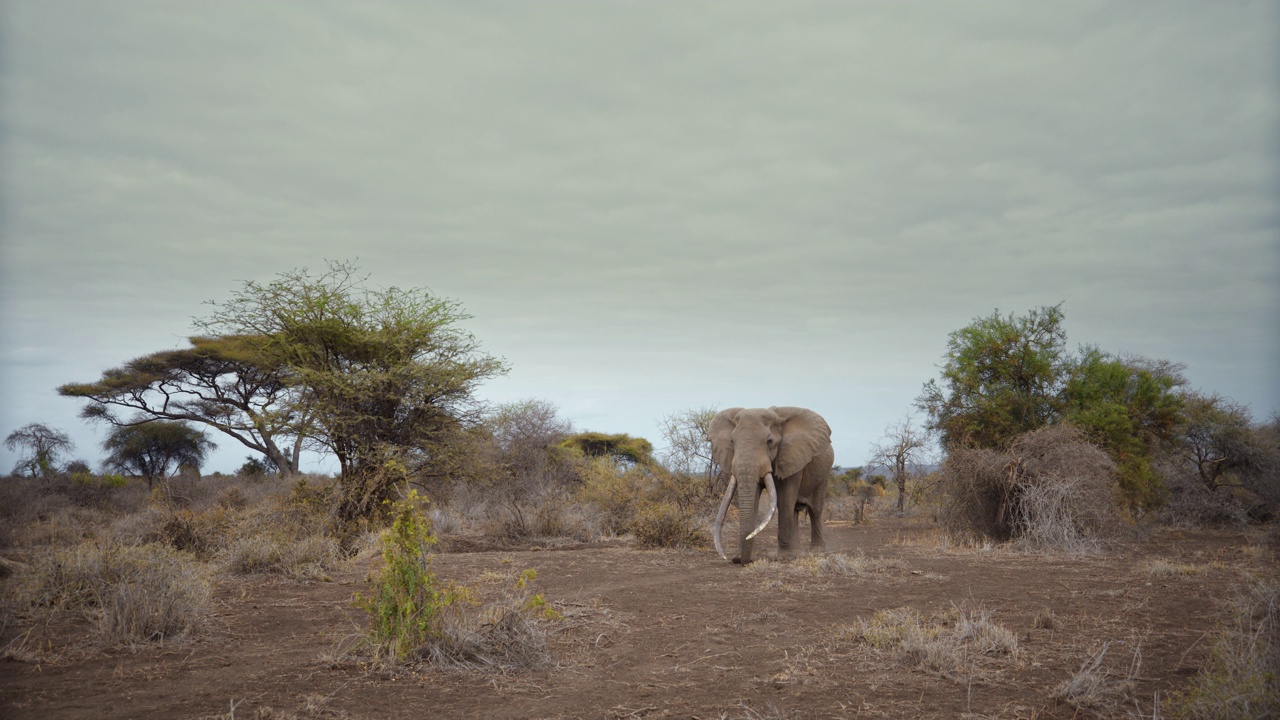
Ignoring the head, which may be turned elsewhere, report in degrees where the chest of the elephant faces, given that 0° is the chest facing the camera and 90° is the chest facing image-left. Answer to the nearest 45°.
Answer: approximately 45°

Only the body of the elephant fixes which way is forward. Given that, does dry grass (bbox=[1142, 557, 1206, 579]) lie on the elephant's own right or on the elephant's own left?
on the elephant's own left

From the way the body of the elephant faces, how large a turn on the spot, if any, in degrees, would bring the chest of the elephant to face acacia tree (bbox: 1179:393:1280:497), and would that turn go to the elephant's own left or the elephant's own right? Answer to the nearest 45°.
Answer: approximately 180°

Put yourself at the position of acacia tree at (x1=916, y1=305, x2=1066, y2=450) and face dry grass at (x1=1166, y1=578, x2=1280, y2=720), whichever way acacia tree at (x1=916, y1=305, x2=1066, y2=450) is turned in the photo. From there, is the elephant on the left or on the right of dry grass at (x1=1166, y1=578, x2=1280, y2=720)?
right

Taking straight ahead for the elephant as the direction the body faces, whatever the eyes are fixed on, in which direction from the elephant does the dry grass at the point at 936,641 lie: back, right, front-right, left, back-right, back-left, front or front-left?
front-left

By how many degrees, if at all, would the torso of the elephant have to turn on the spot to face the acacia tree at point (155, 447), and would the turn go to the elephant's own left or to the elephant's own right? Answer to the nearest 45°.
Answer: approximately 90° to the elephant's own right

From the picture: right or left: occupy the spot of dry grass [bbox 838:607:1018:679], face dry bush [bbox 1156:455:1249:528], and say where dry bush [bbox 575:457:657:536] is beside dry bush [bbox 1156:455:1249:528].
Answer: left

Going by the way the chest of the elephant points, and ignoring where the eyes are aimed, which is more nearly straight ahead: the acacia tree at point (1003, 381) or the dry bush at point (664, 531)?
the dry bush

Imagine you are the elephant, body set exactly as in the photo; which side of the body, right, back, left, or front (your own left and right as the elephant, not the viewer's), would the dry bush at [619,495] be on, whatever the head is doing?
right

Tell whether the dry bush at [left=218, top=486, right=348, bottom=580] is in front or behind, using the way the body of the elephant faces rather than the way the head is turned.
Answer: in front

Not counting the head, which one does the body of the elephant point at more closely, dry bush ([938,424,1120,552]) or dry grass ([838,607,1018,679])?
the dry grass

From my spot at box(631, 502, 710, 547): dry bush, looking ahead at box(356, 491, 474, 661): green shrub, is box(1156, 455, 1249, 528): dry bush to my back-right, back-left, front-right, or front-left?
back-left

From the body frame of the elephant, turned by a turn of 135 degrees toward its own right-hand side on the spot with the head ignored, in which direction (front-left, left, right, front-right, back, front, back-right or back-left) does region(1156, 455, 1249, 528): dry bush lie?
front-right

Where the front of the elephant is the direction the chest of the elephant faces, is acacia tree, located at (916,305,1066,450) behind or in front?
behind
